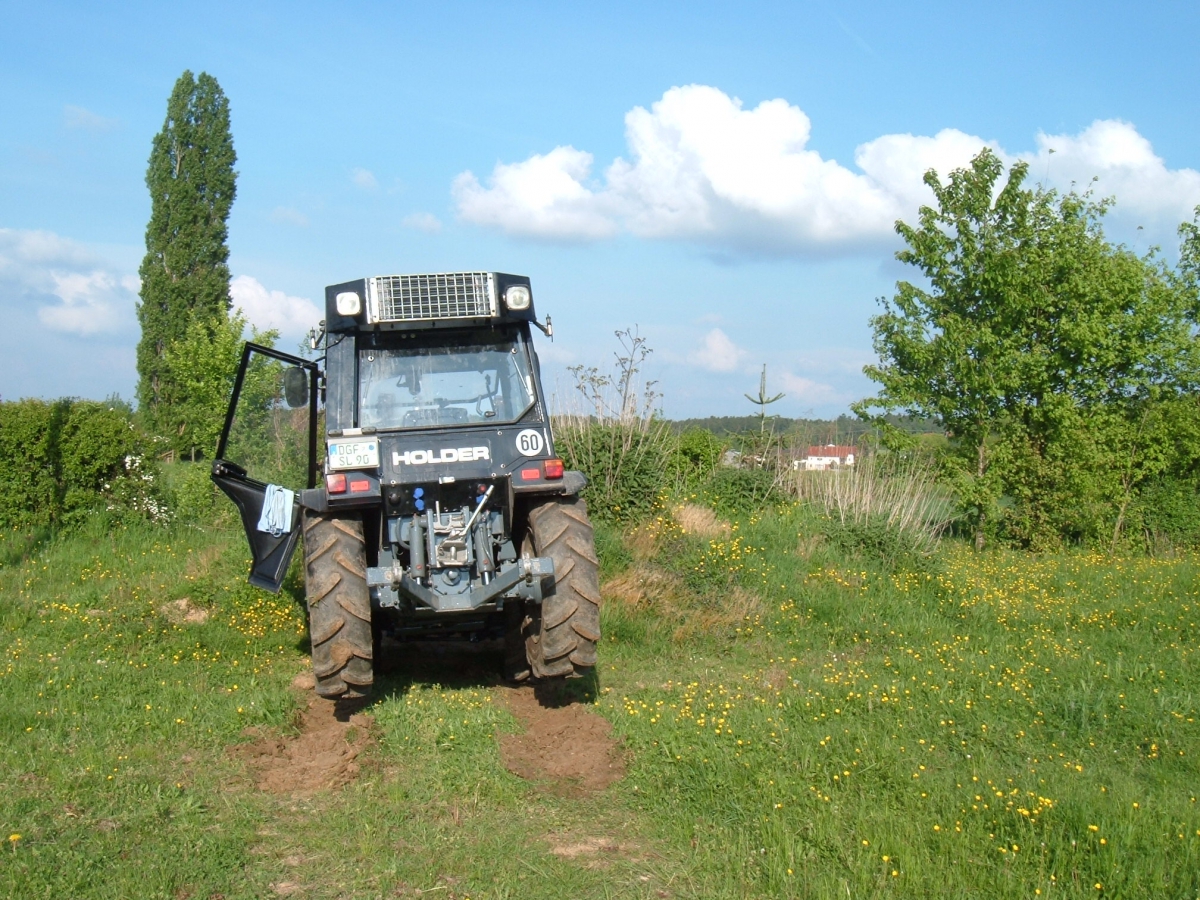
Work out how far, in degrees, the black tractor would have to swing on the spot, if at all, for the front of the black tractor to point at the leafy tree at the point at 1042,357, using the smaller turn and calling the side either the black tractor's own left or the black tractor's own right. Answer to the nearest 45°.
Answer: approximately 45° to the black tractor's own right

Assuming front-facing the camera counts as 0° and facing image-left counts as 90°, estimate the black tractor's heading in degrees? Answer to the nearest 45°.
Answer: approximately 180°

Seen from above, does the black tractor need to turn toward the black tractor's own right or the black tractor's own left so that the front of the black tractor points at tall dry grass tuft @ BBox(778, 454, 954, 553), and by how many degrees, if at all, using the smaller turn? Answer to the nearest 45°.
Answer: approximately 45° to the black tractor's own right
